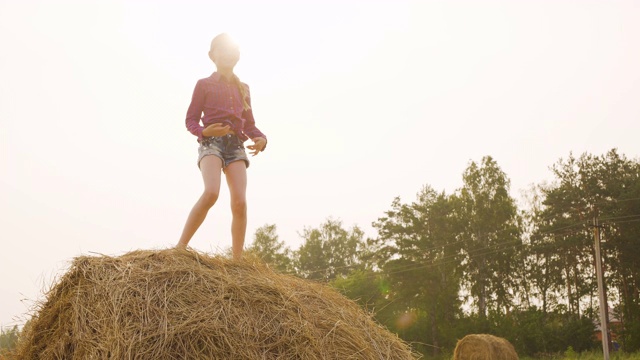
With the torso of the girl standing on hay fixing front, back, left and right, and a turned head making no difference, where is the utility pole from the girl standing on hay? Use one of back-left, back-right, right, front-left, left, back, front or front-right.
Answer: back-left

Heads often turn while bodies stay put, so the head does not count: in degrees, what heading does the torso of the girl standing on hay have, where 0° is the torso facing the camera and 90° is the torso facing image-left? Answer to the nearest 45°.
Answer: approximately 0°

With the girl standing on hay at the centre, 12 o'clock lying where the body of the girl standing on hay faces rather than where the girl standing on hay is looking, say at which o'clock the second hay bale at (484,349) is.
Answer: The second hay bale is roughly at 7 o'clock from the girl standing on hay.

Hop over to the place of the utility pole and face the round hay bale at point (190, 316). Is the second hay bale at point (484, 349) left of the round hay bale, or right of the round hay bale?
right
